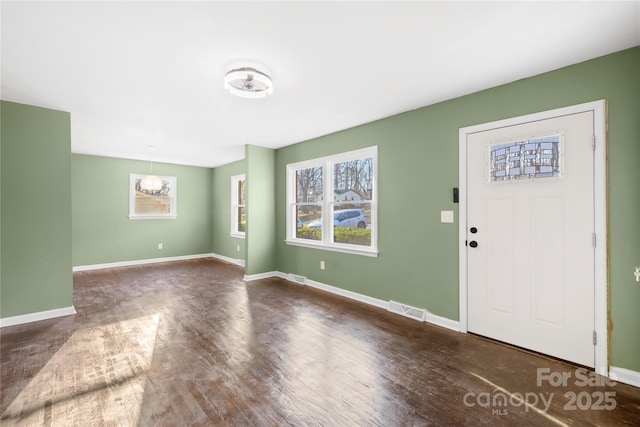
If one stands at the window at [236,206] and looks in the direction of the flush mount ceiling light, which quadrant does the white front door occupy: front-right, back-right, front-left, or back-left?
front-left

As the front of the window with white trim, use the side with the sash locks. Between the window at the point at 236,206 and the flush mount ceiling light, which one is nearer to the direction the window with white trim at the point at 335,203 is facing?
the flush mount ceiling light

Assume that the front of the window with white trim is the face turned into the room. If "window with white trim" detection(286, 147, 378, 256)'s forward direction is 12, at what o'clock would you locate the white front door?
The white front door is roughly at 9 o'clock from the window with white trim.

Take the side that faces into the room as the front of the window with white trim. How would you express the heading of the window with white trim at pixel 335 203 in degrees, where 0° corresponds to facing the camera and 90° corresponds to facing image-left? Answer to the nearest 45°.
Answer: approximately 45°

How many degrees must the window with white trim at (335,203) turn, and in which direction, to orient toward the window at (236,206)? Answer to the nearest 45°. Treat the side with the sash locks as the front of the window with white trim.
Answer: approximately 90° to its right

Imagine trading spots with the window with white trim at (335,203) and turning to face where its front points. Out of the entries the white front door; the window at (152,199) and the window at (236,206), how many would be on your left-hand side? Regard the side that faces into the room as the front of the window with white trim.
1

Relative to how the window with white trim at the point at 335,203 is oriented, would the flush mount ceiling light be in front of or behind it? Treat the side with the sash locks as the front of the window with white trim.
in front

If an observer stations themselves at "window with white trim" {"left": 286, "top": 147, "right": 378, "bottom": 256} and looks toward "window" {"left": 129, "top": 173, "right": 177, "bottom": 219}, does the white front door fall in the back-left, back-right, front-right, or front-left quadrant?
back-left
